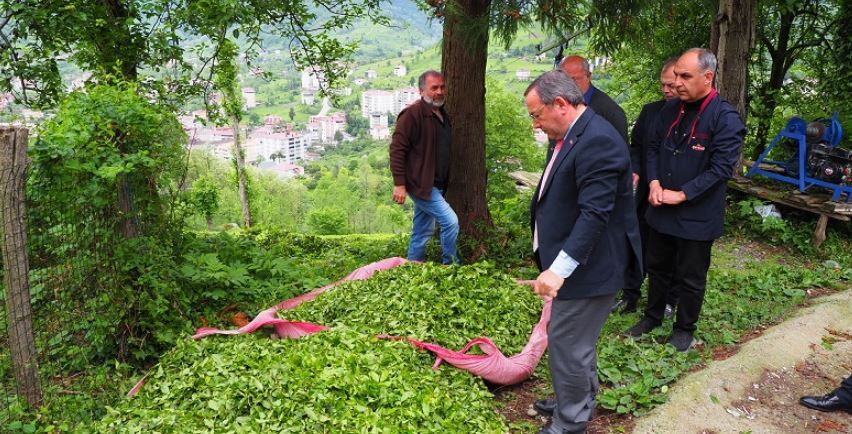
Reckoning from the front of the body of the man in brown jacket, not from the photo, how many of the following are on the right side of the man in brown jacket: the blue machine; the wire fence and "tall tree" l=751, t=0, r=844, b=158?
1

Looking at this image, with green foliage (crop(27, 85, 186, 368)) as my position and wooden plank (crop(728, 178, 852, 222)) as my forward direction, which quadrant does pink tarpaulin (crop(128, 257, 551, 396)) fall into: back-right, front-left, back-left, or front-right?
front-right

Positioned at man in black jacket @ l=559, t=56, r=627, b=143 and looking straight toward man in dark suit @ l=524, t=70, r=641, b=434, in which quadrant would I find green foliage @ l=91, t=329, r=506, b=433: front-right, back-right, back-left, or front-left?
front-right

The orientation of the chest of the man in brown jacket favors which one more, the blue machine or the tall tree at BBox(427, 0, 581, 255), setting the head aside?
the blue machine

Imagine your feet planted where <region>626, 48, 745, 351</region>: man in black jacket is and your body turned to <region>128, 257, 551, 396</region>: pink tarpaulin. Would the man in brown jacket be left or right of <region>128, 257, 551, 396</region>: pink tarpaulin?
right

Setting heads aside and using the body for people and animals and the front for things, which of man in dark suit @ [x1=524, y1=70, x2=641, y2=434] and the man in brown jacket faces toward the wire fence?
the man in dark suit

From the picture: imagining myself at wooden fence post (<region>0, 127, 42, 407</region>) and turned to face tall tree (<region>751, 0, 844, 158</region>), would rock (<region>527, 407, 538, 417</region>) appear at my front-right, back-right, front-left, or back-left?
front-right

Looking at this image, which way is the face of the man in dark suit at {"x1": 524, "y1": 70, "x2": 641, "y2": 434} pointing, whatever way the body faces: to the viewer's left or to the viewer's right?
to the viewer's left

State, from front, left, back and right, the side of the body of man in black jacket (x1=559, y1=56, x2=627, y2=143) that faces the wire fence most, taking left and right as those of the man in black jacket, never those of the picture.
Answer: front

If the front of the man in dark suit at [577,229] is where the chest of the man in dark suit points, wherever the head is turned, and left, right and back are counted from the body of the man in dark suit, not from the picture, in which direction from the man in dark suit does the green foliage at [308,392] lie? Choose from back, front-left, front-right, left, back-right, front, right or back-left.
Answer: front

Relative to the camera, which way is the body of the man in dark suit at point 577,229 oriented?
to the viewer's left

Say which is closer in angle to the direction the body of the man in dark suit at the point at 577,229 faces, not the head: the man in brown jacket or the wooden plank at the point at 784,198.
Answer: the man in brown jacket

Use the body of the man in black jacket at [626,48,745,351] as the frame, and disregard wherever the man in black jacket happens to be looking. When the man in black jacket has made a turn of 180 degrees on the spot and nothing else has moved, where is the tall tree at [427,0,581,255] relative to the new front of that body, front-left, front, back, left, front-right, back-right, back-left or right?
left

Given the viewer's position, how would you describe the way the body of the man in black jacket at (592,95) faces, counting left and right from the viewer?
facing the viewer and to the left of the viewer

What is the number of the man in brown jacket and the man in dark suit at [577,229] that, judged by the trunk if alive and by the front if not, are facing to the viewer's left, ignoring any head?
1
